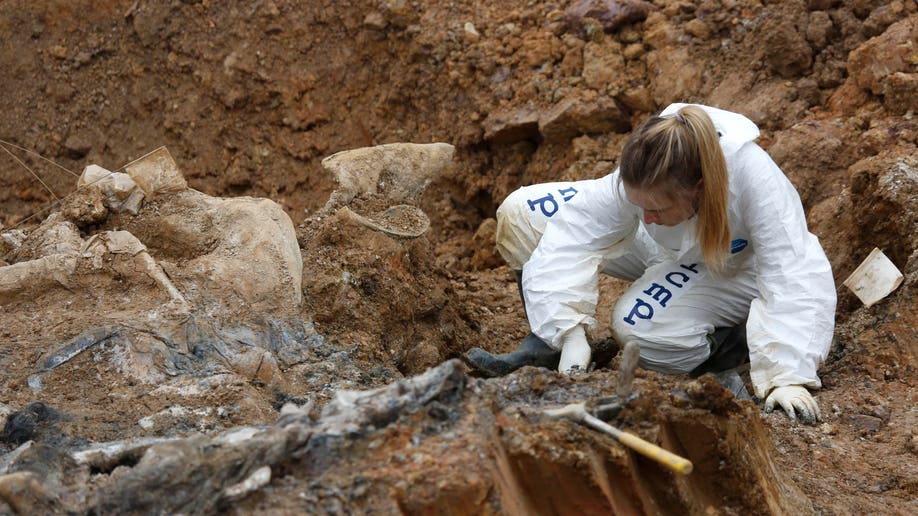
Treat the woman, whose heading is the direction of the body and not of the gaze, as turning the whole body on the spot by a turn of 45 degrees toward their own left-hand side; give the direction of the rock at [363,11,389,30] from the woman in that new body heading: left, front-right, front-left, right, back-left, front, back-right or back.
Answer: back-right

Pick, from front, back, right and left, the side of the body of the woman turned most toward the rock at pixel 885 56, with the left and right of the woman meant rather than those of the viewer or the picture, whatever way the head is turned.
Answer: back

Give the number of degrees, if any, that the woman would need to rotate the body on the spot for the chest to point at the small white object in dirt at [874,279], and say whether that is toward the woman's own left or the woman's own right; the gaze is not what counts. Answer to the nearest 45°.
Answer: approximately 180°

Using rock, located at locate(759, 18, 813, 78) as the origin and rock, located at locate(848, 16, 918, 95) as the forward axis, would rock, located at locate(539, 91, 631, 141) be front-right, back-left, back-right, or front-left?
back-right

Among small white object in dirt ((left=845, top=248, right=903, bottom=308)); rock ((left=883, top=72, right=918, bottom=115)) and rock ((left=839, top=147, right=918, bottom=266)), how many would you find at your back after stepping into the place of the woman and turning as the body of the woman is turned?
3

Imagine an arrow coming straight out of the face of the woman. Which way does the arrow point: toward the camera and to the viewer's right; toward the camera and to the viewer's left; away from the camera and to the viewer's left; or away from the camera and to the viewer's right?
toward the camera and to the viewer's left

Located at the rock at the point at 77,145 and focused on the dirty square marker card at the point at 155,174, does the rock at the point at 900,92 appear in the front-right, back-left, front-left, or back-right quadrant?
front-left

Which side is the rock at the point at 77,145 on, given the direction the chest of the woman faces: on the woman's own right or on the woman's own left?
on the woman's own right

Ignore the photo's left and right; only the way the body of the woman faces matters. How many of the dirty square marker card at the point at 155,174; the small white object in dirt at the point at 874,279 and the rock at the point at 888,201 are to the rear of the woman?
2

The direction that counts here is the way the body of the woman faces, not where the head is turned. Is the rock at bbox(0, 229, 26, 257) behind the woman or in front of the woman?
in front

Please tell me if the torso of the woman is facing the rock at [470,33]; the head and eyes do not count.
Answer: no

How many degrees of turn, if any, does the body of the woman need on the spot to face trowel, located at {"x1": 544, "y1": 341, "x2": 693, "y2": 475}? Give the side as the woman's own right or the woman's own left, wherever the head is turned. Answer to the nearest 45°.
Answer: approximately 45° to the woman's own left

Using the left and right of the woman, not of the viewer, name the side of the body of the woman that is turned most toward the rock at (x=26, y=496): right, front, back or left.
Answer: front

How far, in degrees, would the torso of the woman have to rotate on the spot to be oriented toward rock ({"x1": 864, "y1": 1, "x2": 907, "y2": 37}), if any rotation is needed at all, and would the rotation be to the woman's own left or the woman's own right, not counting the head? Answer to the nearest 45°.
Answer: approximately 180°

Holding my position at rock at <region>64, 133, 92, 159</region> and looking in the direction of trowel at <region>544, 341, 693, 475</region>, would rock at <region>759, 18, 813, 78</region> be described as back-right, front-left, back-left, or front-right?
front-left

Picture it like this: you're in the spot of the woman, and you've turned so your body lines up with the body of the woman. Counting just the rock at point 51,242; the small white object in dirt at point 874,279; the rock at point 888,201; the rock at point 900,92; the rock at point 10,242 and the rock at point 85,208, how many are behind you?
3

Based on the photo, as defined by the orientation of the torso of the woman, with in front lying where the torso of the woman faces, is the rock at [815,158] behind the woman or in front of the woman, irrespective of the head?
behind

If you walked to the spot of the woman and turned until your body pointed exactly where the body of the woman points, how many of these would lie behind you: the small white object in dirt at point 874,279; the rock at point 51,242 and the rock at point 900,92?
2
